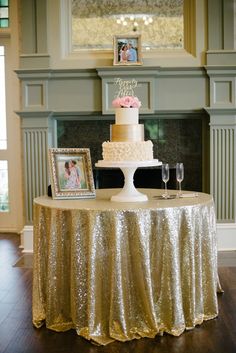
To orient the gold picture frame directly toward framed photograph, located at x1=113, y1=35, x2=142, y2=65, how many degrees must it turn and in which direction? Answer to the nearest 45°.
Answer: approximately 180°

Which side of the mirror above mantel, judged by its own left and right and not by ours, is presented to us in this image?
front

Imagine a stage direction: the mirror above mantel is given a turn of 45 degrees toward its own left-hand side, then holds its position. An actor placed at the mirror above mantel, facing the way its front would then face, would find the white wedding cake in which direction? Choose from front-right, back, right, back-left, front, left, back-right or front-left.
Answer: front-right

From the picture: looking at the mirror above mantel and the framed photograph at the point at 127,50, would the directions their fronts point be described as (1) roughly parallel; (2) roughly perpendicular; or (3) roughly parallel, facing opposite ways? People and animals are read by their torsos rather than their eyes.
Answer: roughly parallel

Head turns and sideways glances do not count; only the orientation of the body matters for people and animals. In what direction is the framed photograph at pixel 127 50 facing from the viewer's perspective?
toward the camera

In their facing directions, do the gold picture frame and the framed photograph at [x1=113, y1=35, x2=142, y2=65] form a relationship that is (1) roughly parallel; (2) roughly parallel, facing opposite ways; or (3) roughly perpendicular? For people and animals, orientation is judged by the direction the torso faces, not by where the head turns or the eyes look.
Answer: roughly parallel

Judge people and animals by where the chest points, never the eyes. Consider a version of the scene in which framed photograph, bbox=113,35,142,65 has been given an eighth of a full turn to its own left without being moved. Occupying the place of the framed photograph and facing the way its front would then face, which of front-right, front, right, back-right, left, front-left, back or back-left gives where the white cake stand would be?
front-right

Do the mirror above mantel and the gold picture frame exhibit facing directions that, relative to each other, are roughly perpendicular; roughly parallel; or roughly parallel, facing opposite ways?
roughly parallel

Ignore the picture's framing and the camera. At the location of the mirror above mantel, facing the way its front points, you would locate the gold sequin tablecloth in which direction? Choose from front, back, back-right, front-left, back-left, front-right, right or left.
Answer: front
